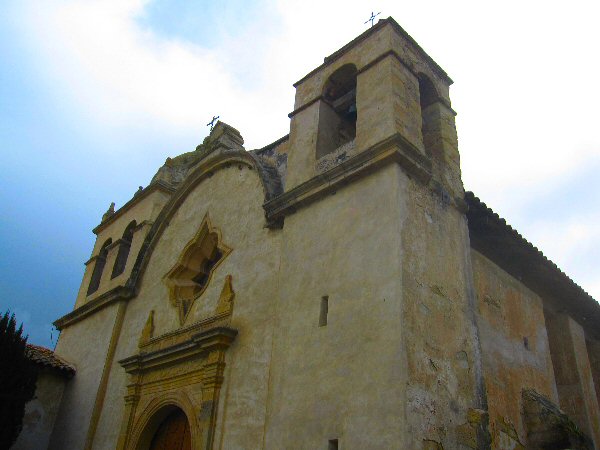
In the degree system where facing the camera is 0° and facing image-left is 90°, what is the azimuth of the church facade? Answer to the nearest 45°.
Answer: approximately 45°

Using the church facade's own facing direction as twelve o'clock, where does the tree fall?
The tree is roughly at 2 o'clock from the church facade.
